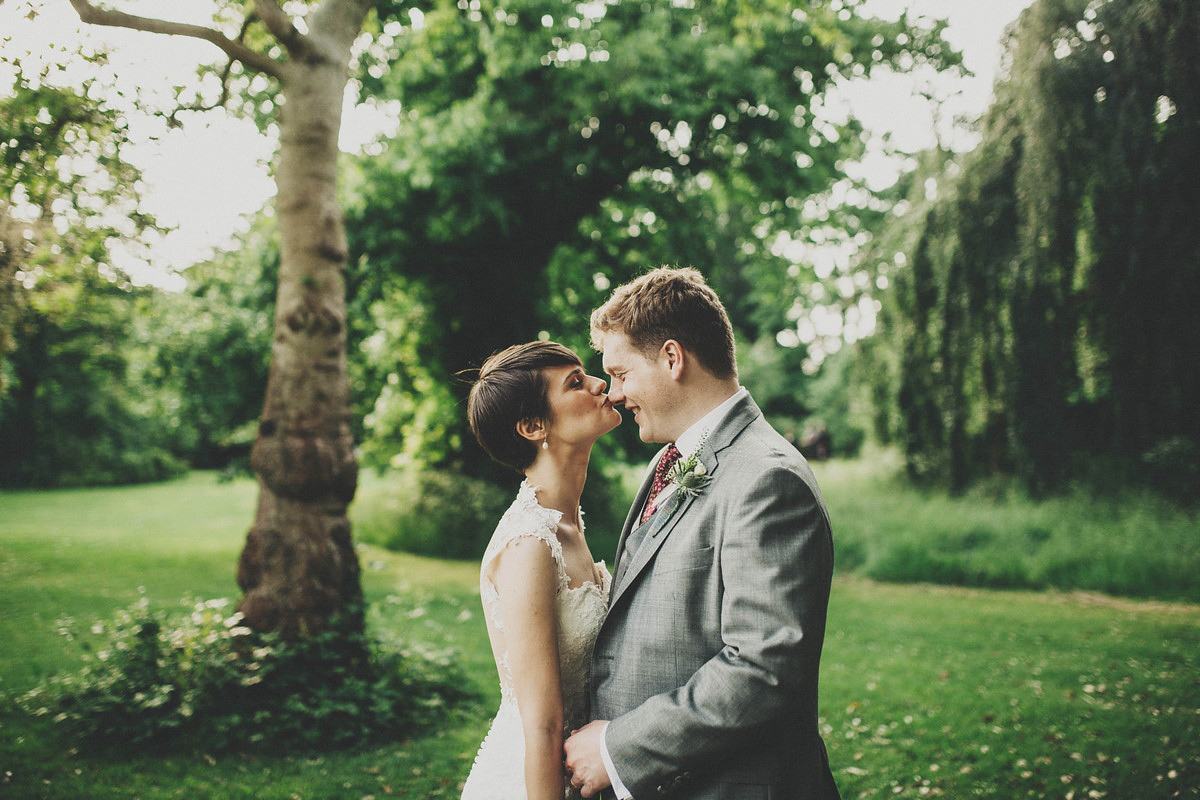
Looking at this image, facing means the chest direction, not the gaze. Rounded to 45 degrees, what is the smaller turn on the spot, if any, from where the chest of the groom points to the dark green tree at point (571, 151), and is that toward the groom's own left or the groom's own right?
approximately 90° to the groom's own right

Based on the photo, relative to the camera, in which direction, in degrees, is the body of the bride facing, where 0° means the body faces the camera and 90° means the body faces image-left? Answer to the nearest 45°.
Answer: approximately 270°

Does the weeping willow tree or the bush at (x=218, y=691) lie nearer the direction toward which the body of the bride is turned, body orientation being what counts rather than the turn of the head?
the weeping willow tree

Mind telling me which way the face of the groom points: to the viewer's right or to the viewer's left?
to the viewer's left

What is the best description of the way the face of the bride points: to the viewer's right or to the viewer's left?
to the viewer's right

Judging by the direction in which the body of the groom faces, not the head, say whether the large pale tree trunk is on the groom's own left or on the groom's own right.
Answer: on the groom's own right

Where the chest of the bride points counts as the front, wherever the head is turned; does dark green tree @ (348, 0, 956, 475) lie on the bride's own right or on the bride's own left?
on the bride's own left

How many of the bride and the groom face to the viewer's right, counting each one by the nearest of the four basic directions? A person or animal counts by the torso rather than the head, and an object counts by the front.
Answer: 1

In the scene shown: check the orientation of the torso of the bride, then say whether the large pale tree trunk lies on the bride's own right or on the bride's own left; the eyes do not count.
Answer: on the bride's own left

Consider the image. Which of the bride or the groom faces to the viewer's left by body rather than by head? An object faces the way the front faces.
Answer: the groom

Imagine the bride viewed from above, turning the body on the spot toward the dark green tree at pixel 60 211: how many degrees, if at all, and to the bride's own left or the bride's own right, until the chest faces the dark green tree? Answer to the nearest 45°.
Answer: approximately 135° to the bride's own left

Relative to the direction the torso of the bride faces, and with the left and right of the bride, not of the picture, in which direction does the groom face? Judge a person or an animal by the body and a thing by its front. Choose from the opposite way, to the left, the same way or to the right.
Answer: the opposite way

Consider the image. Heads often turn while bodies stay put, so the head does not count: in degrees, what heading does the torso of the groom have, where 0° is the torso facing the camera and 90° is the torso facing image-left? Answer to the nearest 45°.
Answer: approximately 90°
